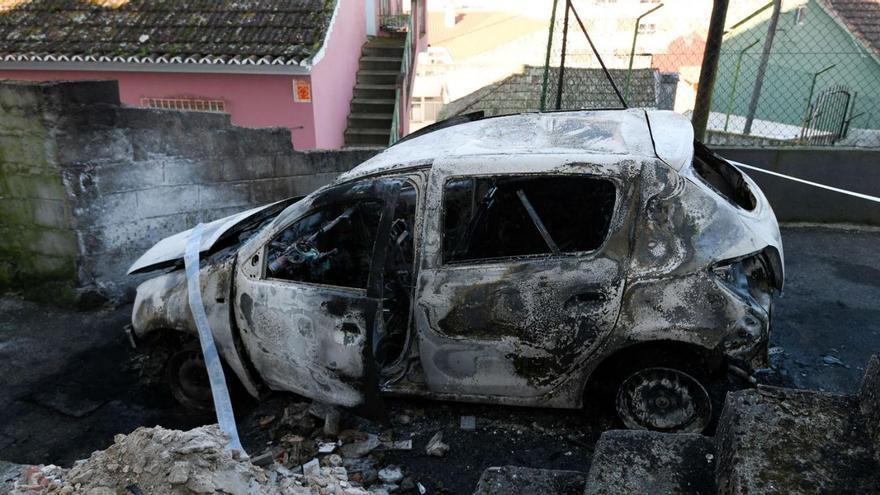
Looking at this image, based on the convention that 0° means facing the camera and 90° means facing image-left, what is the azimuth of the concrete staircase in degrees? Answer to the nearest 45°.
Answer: approximately 0°

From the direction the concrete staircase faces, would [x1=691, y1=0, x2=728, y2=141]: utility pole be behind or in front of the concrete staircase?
in front

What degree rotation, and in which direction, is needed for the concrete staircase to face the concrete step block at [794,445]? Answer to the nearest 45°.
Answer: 0° — it already faces it

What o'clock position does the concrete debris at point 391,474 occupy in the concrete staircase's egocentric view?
The concrete debris is roughly at 12 o'clock from the concrete staircase.

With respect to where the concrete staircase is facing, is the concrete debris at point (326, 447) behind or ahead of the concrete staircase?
ahead

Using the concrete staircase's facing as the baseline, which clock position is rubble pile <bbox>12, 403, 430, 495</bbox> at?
The rubble pile is roughly at 12 o'clock from the concrete staircase.

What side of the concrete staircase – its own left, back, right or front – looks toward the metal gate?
left

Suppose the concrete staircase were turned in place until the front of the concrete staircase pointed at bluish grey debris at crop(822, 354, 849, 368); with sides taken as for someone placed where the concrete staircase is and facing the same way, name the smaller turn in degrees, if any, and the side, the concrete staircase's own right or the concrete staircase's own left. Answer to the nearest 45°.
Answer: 0° — it already faces it

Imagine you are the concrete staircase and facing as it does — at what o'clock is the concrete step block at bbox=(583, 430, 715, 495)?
The concrete step block is roughly at 12 o'clock from the concrete staircase.

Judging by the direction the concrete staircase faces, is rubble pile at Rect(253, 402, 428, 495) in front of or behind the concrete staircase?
in front
